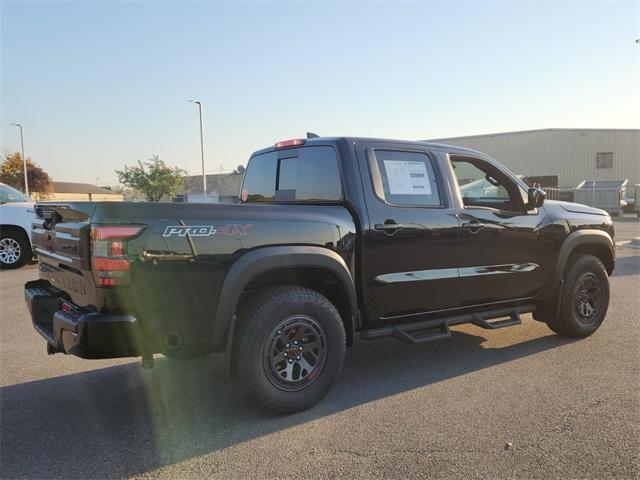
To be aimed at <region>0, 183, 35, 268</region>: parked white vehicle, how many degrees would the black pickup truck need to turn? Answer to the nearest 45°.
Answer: approximately 90° to its left

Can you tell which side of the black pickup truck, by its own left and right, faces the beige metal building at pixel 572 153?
front

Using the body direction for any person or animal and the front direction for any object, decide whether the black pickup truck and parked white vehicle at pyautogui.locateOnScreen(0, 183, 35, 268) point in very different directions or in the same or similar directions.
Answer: same or similar directions

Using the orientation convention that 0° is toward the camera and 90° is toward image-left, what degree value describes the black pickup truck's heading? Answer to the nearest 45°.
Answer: approximately 225°

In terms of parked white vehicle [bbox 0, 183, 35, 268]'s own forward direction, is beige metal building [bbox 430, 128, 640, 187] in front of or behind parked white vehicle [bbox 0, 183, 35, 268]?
in front

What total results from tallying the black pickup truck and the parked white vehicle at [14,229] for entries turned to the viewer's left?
0

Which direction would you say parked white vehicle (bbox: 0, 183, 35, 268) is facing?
to the viewer's right
